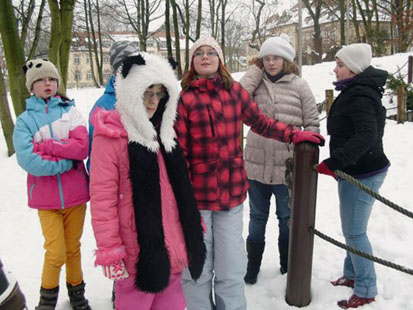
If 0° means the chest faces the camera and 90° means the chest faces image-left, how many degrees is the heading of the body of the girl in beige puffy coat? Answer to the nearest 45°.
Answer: approximately 0°

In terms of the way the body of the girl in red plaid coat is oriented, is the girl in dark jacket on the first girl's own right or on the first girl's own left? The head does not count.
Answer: on the first girl's own left

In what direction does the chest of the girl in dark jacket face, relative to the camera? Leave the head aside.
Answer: to the viewer's left

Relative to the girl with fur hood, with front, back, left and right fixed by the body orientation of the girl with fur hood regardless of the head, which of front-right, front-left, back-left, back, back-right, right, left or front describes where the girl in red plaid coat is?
left

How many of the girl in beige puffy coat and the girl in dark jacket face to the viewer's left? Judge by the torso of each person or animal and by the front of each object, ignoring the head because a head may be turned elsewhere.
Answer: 1

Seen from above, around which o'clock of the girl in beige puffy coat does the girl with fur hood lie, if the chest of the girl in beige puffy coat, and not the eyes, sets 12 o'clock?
The girl with fur hood is roughly at 1 o'clock from the girl in beige puffy coat.

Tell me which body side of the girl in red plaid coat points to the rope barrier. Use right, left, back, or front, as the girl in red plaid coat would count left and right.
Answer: left

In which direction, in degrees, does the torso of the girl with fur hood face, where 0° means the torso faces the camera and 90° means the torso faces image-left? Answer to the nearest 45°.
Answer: approximately 315°

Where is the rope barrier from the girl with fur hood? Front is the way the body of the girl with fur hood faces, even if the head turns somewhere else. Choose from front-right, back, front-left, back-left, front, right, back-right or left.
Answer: front-left

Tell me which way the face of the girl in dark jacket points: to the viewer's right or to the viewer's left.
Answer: to the viewer's left

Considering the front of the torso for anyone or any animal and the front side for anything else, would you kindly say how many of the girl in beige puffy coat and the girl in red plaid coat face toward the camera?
2
